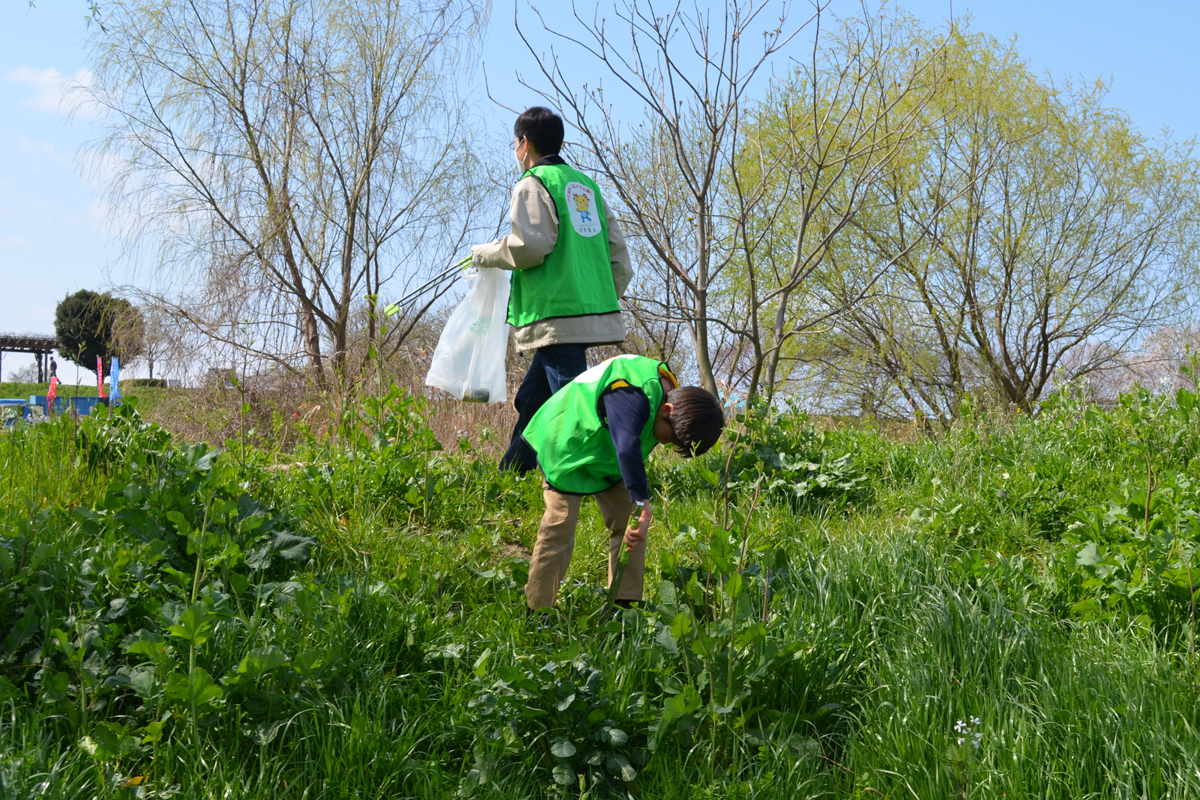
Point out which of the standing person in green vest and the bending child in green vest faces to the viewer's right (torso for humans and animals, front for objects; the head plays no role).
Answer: the bending child in green vest

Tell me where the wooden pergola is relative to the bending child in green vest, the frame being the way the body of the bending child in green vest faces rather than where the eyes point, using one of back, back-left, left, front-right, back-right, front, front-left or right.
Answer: back-left

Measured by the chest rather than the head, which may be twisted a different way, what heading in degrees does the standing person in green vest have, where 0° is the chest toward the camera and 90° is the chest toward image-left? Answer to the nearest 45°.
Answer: approximately 135°

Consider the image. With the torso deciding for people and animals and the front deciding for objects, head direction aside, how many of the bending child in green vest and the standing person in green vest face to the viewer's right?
1

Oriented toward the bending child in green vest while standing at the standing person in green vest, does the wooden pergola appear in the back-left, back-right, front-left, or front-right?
back-right

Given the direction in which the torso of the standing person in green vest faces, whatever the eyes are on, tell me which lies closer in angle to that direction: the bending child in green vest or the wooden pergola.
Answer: the wooden pergola

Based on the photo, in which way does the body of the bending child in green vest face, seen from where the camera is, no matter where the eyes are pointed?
to the viewer's right

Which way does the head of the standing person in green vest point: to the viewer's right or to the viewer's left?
to the viewer's left

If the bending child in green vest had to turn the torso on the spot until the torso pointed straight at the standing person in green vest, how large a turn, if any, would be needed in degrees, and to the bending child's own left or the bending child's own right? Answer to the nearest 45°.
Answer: approximately 90° to the bending child's own left
